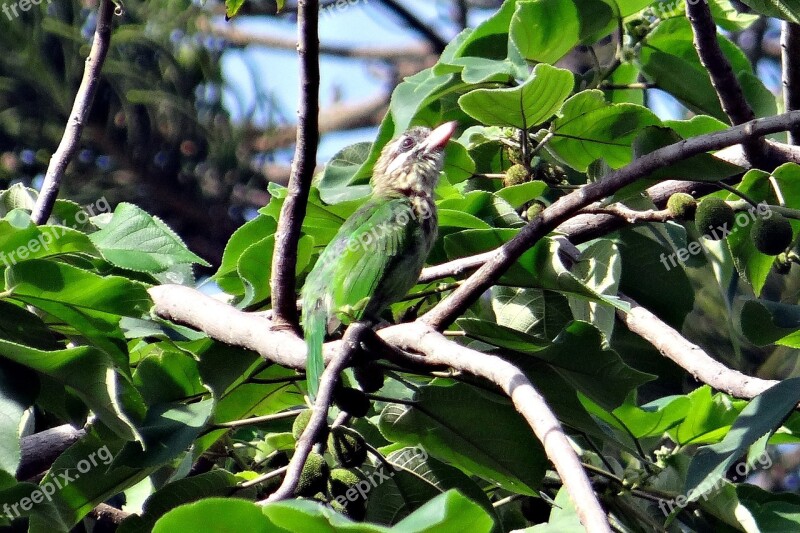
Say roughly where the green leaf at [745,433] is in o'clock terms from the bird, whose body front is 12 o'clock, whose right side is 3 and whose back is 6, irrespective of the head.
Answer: The green leaf is roughly at 2 o'clock from the bird.

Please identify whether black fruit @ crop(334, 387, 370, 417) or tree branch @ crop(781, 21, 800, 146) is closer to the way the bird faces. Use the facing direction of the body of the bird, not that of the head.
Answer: the tree branch

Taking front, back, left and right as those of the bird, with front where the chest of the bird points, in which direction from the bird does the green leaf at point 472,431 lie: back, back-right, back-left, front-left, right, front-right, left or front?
right

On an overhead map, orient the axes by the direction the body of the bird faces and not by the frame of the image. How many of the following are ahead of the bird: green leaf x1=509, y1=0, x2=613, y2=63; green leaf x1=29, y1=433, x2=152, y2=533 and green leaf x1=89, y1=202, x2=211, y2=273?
1

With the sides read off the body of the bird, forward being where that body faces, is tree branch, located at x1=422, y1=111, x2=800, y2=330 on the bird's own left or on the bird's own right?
on the bird's own right

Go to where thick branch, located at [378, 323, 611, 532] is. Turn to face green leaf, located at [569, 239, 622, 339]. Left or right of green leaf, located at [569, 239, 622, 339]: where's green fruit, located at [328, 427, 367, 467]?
left

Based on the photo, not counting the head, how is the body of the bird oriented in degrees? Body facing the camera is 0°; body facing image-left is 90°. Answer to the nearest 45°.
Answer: approximately 270°

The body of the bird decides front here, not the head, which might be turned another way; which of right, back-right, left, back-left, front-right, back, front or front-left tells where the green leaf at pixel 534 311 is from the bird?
front-right
